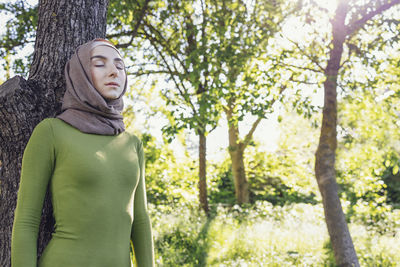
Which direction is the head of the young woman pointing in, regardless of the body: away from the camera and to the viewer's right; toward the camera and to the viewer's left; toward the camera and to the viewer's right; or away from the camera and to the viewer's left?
toward the camera and to the viewer's right

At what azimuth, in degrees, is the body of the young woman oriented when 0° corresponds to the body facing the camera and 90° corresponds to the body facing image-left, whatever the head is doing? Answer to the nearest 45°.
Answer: approximately 315°

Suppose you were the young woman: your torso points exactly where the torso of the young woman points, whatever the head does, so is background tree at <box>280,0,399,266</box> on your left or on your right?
on your left
